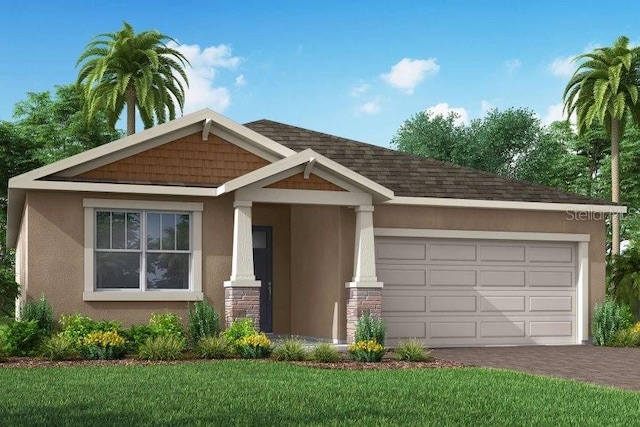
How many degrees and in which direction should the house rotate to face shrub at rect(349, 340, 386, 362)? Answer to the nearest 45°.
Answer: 0° — it already faces it

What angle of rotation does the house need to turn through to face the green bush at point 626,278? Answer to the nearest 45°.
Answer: approximately 135° to its left

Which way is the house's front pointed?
toward the camera

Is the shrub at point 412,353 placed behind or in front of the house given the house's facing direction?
in front

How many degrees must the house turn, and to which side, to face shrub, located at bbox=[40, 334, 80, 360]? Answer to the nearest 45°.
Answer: approximately 45° to its right

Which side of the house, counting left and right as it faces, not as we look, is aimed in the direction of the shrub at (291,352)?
front

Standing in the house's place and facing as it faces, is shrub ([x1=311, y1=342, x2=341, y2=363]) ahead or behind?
ahead

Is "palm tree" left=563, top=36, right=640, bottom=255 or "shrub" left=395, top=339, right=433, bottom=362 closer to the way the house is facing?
the shrub

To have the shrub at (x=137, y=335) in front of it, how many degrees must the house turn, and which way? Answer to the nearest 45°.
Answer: approximately 45° to its right

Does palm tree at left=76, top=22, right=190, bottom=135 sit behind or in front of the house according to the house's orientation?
behind
